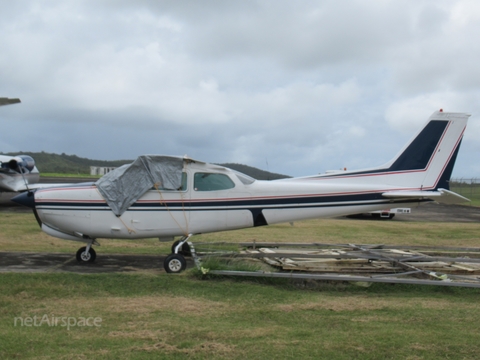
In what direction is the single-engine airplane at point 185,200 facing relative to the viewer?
to the viewer's left
